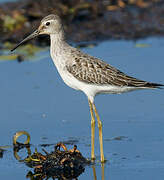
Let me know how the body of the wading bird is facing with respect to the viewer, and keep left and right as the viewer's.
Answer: facing to the left of the viewer
